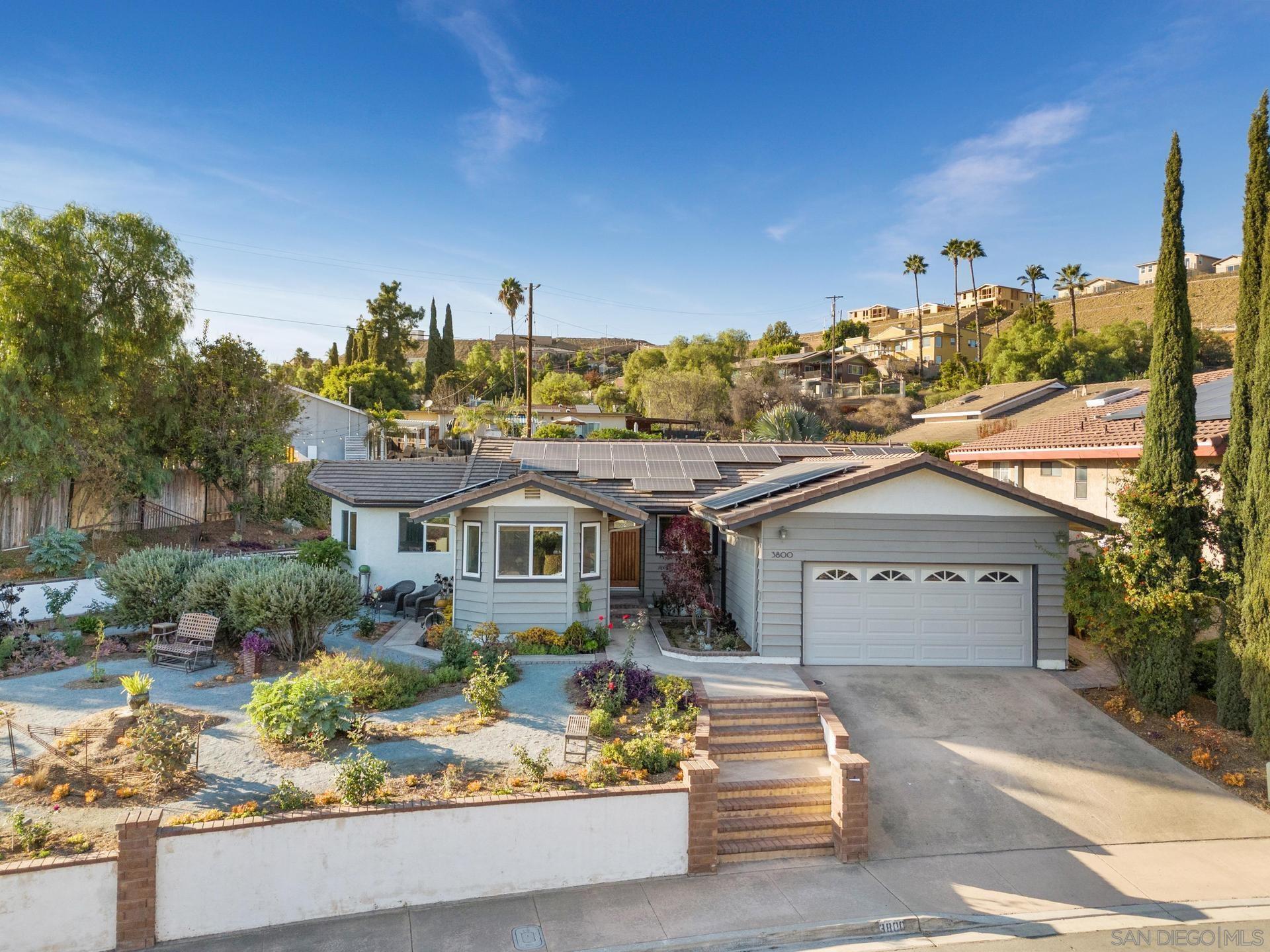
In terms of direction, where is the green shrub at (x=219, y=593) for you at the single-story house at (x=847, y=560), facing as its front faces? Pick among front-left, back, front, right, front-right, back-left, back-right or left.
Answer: right

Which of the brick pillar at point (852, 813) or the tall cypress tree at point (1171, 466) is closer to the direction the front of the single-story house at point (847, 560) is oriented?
the brick pillar

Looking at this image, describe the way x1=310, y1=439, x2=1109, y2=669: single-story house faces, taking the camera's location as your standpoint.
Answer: facing the viewer

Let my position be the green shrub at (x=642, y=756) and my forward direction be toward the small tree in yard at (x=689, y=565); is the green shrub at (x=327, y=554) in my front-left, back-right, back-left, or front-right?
front-left

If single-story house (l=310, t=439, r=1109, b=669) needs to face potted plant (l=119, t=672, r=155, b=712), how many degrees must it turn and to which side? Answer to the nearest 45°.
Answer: approximately 45° to its right

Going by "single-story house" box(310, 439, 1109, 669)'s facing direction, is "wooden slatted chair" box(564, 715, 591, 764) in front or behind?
in front

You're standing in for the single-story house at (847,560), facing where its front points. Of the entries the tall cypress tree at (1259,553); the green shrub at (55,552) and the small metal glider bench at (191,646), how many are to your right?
2

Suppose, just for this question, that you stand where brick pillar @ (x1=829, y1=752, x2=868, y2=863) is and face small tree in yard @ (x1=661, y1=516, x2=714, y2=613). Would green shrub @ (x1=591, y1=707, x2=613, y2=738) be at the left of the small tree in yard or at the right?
left

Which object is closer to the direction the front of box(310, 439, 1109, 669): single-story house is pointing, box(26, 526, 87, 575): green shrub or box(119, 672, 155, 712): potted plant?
the potted plant

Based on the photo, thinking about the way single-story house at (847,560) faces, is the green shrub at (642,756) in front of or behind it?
in front

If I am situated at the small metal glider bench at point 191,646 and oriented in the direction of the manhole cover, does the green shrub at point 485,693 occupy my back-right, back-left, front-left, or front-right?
front-left

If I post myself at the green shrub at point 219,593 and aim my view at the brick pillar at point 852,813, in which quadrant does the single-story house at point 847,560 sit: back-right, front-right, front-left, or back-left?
front-left

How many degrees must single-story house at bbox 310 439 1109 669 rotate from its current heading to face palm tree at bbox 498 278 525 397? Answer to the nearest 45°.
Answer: approximately 135° to its right

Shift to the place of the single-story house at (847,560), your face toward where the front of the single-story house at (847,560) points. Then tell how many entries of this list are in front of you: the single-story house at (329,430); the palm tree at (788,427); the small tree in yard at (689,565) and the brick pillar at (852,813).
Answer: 1

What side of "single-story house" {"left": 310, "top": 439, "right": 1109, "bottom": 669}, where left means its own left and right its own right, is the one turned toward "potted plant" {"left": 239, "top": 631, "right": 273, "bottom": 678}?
right

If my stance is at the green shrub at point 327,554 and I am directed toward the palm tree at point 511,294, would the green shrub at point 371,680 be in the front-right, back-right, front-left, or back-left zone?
back-right

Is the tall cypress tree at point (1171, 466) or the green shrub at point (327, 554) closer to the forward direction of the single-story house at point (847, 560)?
the tall cypress tree

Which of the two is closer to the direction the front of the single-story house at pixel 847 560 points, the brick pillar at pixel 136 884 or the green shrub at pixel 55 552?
the brick pillar

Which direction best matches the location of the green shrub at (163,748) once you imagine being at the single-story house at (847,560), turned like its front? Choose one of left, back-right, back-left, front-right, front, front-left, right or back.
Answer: front-right

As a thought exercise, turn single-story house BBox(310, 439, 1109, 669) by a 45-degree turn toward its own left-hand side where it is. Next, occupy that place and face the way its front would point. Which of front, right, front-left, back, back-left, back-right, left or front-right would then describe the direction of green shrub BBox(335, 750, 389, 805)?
right

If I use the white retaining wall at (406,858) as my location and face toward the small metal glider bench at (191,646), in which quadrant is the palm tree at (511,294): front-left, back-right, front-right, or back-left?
front-right

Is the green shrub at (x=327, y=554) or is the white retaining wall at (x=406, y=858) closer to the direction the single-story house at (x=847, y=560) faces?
the white retaining wall
